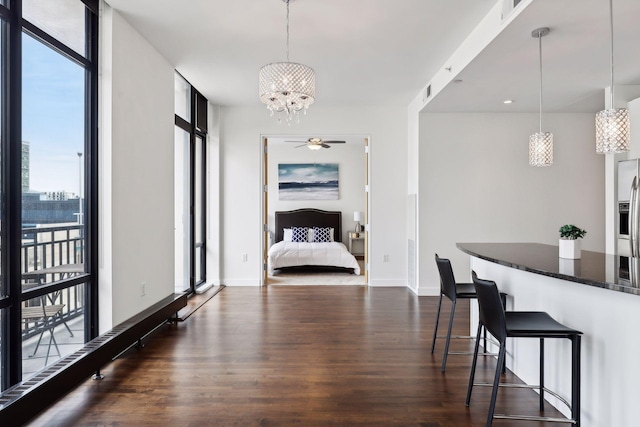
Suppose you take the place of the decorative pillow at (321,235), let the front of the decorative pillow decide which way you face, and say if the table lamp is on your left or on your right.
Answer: on your left

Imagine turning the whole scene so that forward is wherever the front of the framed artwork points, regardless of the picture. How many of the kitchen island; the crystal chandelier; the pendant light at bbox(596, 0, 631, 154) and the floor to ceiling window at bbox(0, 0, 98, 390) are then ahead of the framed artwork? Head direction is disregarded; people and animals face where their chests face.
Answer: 4

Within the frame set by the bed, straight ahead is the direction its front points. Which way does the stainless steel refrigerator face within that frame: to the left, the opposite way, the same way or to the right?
to the right

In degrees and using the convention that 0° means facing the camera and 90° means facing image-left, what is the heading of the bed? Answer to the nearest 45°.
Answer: approximately 0°

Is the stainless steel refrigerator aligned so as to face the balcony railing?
yes

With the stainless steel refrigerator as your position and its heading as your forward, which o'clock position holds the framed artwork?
The framed artwork is roughly at 2 o'clock from the stainless steel refrigerator.

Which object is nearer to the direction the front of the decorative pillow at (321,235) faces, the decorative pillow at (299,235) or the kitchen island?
the kitchen island

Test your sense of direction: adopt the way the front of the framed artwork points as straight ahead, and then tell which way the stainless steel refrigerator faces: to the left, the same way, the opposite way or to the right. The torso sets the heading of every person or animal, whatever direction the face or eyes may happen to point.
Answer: to the right

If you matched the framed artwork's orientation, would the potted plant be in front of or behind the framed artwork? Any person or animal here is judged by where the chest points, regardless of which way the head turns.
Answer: in front

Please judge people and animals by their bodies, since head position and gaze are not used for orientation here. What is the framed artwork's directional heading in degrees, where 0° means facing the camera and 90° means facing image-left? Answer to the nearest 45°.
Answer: approximately 0°
